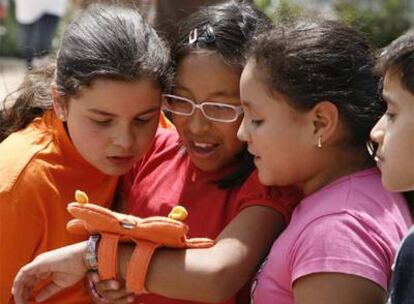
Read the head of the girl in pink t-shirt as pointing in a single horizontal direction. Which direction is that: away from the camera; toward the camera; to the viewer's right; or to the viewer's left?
to the viewer's left

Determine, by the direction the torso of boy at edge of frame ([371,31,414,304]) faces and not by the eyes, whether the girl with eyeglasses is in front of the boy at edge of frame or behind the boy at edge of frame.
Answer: in front

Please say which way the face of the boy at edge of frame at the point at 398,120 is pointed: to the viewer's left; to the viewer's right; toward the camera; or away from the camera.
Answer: to the viewer's left

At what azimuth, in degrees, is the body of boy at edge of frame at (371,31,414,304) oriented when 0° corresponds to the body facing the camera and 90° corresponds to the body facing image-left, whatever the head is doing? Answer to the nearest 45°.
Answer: approximately 90°

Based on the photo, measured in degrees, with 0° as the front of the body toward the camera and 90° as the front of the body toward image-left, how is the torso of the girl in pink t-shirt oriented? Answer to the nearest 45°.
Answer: approximately 90°
